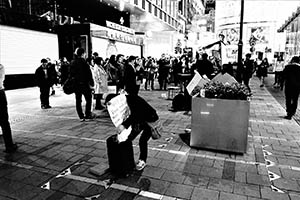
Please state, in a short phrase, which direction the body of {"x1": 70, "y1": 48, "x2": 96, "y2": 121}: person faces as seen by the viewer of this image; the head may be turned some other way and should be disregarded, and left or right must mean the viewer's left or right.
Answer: facing away from the viewer and to the right of the viewer

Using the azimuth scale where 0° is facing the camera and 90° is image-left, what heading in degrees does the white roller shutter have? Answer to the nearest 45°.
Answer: approximately 315°

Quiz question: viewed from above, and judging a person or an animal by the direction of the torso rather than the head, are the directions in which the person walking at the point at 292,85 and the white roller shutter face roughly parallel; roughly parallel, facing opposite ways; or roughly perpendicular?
roughly perpendicular

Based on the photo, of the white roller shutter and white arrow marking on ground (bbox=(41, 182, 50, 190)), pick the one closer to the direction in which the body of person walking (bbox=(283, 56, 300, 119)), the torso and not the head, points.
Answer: the white roller shutter
